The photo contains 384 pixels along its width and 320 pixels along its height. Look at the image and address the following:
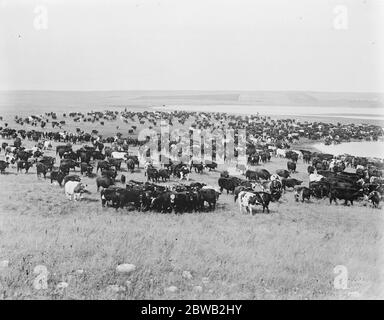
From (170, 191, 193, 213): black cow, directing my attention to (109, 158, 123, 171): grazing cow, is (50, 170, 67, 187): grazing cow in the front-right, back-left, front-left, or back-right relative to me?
front-left

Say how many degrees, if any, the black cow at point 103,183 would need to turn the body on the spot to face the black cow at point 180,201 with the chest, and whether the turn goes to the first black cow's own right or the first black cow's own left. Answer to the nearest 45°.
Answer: approximately 45° to the first black cow's own right

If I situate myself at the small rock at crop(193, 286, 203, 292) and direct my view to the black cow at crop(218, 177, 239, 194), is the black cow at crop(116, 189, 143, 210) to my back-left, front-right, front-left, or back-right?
front-left

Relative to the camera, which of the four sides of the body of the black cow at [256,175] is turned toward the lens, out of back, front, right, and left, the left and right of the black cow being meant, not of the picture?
right

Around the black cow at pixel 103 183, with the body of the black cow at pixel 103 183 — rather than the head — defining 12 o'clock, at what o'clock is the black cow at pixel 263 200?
the black cow at pixel 263 200 is roughly at 1 o'clock from the black cow at pixel 103 183.

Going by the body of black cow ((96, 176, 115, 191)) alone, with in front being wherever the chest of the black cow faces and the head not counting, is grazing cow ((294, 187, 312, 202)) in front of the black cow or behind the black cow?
in front

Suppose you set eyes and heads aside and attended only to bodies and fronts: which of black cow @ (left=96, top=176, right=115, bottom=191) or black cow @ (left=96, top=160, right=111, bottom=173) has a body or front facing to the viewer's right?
black cow @ (left=96, top=176, right=115, bottom=191)

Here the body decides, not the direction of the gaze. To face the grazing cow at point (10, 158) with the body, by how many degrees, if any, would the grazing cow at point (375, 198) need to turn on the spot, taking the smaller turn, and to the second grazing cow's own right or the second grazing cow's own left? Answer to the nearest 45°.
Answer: approximately 45° to the second grazing cow's own right

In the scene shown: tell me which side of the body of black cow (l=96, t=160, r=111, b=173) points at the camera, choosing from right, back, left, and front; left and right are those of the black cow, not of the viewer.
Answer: left
